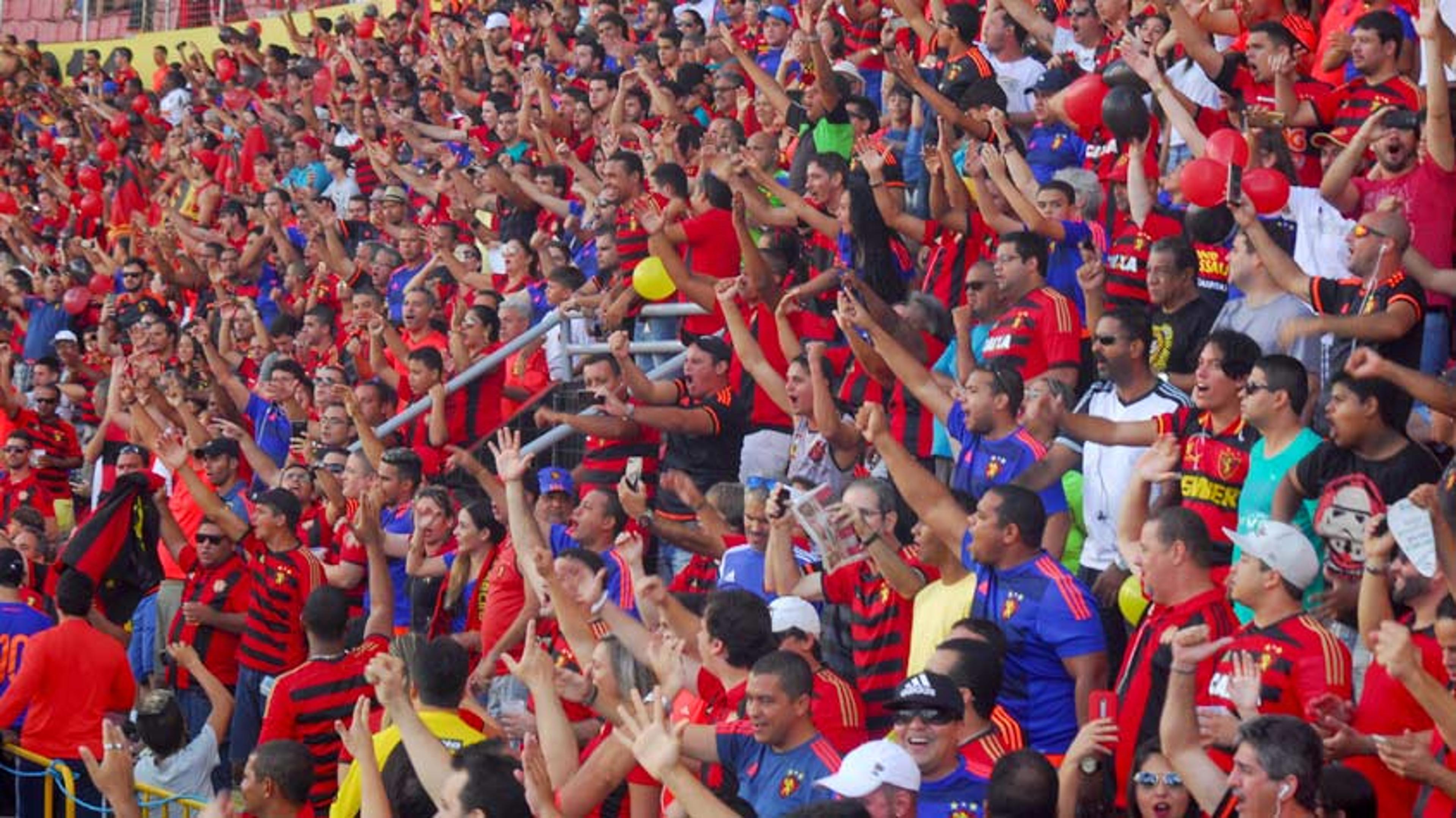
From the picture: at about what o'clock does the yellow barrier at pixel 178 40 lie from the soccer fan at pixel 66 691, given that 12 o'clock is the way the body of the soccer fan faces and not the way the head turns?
The yellow barrier is roughly at 12 o'clock from the soccer fan.

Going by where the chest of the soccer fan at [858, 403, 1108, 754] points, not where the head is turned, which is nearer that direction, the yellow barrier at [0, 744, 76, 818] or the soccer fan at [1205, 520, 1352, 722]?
the yellow barrier

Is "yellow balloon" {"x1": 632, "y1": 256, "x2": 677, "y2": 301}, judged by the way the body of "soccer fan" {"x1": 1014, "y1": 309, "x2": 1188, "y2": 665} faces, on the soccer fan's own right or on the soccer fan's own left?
on the soccer fan's own right

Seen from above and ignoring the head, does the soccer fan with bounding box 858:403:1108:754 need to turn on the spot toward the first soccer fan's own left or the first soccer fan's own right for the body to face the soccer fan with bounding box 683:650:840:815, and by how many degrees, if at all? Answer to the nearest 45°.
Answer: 0° — they already face them

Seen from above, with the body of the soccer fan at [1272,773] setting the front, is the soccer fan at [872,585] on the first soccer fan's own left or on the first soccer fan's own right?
on the first soccer fan's own right

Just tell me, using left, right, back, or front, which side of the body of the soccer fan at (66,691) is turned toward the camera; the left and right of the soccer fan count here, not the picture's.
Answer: back

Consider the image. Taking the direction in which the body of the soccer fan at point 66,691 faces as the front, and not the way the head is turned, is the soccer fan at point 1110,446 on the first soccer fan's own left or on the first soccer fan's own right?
on the first soccer fan's own right

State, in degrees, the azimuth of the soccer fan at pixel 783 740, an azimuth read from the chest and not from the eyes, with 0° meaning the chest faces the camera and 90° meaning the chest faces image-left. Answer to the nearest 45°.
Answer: approximately 45°

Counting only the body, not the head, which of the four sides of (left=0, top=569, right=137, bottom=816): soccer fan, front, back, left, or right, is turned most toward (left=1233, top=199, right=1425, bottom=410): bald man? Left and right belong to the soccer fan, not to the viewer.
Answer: right
